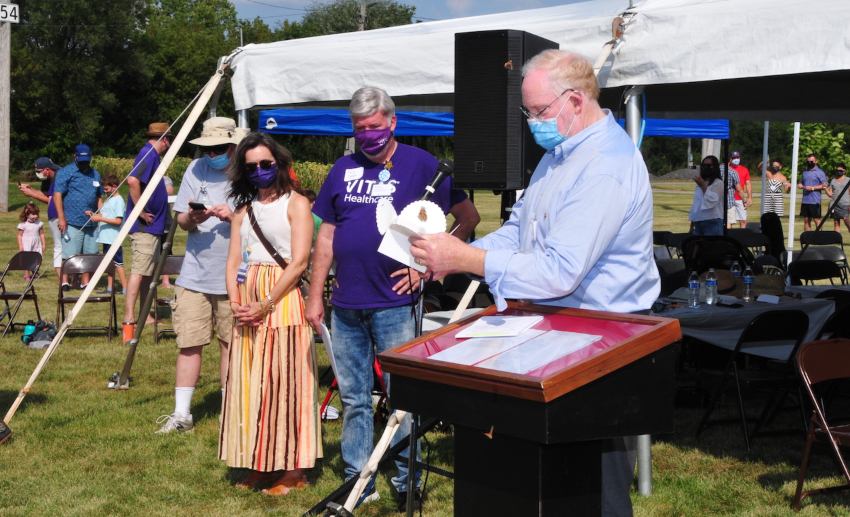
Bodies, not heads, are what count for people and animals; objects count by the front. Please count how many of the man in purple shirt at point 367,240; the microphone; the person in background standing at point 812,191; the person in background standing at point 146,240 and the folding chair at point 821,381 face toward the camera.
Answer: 2

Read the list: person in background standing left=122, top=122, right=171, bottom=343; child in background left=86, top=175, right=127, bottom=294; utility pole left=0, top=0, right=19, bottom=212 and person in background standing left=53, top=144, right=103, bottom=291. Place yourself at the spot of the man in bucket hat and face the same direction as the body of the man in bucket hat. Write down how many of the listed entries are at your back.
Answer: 4

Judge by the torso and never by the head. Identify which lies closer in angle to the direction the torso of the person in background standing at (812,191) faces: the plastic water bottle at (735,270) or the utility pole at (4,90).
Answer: the plastic water bottle

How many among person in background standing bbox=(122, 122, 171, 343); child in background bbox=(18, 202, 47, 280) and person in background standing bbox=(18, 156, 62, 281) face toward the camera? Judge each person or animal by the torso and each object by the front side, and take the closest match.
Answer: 1

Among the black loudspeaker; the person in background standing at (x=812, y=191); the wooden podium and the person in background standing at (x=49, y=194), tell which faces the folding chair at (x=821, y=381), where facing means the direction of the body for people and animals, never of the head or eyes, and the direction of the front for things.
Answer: the person in background standing at (x=812, y=191)

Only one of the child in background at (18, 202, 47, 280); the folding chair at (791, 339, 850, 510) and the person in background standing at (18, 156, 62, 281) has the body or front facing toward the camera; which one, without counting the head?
the child in background

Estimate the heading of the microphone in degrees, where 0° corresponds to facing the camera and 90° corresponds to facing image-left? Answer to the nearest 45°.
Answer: approximately 270°

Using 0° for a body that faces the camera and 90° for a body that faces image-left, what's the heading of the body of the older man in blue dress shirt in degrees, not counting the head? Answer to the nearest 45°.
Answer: approximately 90°
